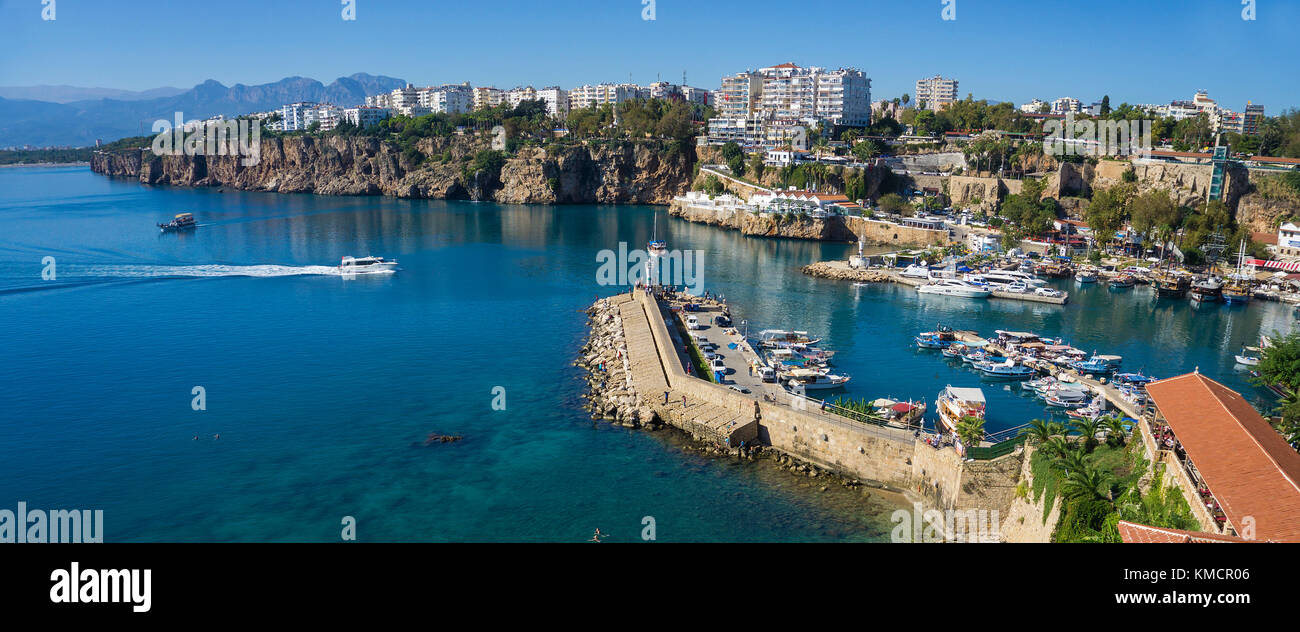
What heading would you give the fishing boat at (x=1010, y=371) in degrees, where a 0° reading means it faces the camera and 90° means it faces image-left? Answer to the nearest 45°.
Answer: approximately 90°

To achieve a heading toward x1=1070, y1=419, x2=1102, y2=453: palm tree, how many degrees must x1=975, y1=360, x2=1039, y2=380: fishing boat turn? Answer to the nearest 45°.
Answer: approximately 90° to its left

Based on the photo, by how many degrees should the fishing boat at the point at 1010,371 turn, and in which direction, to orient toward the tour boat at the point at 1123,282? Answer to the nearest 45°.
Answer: approximately 90° to its right

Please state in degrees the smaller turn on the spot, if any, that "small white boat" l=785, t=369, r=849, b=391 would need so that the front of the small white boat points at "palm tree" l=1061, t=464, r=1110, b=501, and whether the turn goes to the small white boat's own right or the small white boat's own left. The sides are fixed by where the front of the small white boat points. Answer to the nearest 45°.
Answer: approximately 90° to the small white boat's own right

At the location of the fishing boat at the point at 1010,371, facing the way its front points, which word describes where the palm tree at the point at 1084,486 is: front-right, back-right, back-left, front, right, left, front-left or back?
left

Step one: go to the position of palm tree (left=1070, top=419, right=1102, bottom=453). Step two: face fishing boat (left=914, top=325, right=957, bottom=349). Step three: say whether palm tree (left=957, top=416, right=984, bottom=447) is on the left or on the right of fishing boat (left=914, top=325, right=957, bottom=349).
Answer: left

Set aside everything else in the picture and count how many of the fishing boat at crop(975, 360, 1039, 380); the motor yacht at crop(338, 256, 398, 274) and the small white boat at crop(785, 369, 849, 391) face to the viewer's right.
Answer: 2

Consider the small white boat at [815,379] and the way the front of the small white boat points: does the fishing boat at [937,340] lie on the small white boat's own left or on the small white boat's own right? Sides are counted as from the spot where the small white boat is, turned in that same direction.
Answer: on the small white boat's own left

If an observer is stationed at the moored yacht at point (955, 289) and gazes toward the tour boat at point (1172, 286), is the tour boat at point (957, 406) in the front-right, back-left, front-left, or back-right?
back-right

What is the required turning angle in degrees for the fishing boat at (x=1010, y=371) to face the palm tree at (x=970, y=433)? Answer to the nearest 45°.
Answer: approximately 90° to its left

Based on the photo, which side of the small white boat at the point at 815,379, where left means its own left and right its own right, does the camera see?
right

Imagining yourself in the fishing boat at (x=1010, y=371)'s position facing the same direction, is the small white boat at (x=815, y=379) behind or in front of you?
in front

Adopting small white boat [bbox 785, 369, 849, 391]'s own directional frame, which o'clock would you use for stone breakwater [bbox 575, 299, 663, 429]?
The stone breakwater is roughly at 6 o'clock from the small white boat.

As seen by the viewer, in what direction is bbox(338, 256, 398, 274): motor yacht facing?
to the viewer's right
